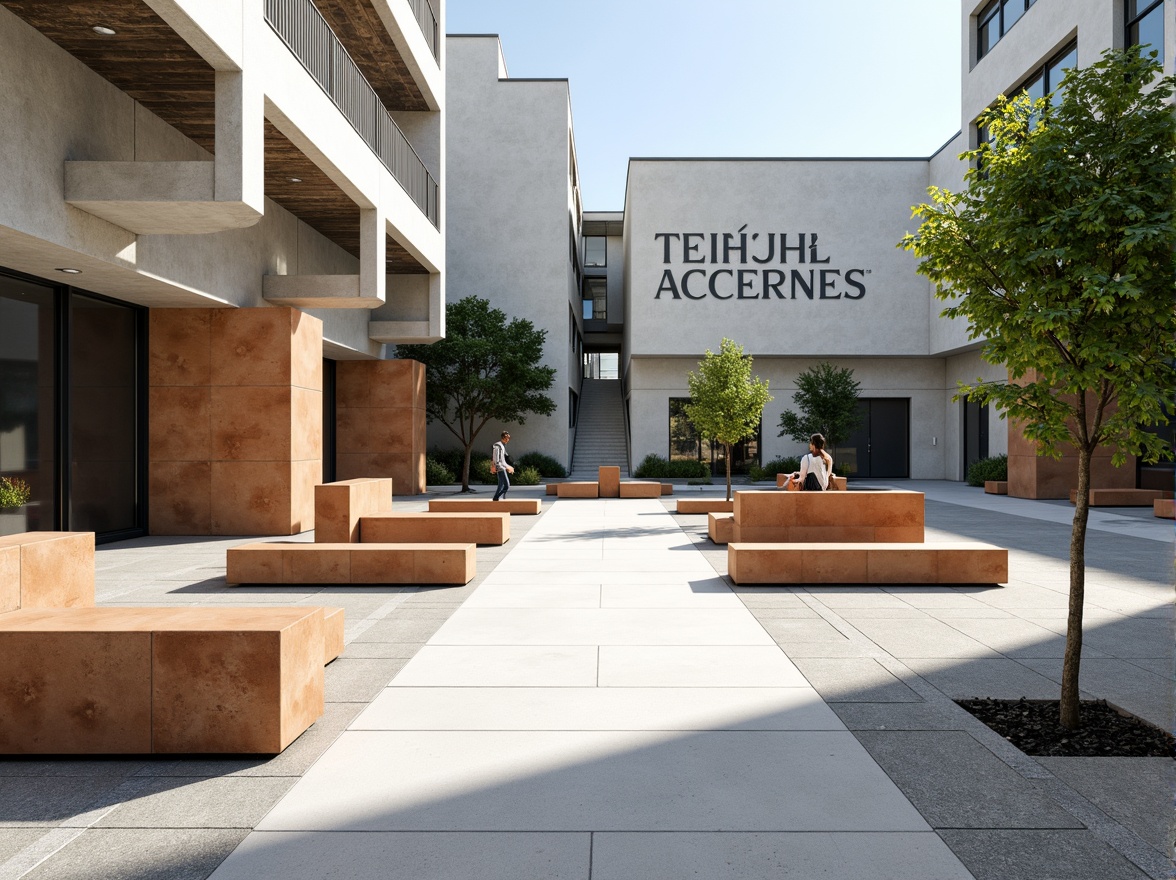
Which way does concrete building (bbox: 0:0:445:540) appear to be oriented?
to the viewer's right

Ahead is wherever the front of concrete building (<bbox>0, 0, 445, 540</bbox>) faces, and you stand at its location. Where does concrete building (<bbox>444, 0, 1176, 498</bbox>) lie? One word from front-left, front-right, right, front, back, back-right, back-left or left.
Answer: front-left

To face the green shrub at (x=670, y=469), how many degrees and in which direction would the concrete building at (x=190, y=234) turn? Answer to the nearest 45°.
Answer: approximately 45° to its left

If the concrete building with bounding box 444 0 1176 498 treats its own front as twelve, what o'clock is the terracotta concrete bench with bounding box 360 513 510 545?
The terracotta concrete bench is roughly at 12 o'clock from the concrete building.

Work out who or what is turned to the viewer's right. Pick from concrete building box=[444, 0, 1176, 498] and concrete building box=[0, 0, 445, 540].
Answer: concrete building box=[0, 0, 445, 540]

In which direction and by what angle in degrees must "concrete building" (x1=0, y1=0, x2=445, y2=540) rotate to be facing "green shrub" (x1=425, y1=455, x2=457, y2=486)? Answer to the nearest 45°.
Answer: approximately 45° to its left

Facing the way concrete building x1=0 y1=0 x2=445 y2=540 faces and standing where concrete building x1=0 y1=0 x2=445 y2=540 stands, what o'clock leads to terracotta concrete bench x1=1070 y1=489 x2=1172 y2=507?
The terracotta concrete bench is roughly at 12 o'clock from the concrete building.

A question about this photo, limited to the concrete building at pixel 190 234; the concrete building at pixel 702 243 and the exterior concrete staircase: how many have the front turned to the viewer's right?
1

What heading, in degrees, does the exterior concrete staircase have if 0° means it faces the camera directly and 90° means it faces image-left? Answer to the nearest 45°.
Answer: approximately 0°

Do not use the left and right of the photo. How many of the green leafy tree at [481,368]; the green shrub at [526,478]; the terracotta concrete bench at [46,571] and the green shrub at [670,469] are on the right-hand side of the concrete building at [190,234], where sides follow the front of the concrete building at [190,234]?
1

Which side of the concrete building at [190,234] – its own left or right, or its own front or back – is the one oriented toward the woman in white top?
front
